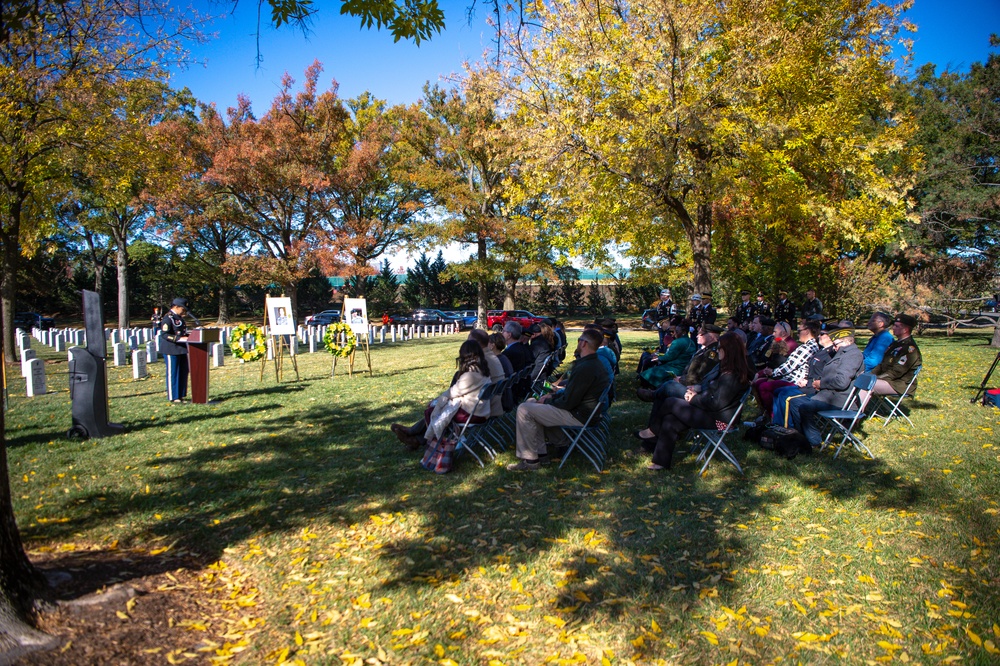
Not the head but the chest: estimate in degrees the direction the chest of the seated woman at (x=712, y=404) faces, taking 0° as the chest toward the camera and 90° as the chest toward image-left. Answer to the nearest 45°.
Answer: approximately 90°

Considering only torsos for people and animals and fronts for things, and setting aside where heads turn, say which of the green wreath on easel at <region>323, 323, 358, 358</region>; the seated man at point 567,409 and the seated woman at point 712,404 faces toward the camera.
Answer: the green wreath on easel

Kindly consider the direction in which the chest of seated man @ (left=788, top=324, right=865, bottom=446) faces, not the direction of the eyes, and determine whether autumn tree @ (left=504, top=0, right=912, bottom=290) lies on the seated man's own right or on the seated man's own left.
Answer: on the seated man's own right

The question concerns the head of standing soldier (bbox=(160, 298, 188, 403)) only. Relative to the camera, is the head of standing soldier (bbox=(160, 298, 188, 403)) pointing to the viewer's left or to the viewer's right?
to the viewer's right

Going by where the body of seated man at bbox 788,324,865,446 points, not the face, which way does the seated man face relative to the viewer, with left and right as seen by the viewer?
facing to the left of the viewer

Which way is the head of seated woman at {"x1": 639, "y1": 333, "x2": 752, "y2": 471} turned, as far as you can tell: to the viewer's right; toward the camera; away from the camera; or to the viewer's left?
to the viewer's left

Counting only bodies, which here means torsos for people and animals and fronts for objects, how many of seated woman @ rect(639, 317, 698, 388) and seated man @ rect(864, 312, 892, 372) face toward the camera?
0

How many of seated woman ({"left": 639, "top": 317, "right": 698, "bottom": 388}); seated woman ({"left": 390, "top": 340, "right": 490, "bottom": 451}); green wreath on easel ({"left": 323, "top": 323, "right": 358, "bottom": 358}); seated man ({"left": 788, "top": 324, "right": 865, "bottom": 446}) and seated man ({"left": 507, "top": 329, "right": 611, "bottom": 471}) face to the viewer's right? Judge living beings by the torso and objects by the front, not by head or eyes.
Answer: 0

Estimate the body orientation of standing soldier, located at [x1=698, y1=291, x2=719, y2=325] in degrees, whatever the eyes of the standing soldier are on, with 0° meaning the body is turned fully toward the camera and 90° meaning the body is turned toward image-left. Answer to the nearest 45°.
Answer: approximately 45°

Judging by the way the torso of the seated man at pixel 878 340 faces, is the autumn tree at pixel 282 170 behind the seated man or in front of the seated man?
in front

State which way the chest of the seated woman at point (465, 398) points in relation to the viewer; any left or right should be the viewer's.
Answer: facing to the left of the viewer

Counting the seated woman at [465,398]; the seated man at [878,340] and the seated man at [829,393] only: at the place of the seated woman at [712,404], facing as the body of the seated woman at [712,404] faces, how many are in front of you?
1
